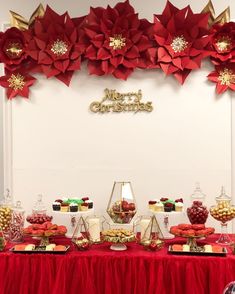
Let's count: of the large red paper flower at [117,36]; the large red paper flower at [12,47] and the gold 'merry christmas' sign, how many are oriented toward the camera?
3

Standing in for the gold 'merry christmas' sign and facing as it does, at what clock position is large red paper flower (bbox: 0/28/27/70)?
The large red paper flower is roughly at 3 o'clock from the gold 'merry christmas' sign.

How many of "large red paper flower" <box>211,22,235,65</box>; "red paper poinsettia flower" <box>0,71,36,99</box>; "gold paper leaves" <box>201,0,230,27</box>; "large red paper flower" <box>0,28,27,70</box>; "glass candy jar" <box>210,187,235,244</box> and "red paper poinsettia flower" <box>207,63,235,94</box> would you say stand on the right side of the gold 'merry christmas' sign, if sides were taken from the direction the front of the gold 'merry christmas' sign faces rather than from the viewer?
2

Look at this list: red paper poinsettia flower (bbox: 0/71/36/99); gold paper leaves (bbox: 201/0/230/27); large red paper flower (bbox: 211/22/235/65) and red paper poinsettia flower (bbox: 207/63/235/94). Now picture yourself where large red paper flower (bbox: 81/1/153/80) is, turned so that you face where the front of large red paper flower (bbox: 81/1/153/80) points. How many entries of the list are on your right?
1

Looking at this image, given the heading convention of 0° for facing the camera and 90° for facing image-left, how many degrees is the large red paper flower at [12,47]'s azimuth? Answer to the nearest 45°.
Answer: approximately 0°

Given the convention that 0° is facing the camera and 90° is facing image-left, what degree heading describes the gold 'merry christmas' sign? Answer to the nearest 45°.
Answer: approximately 0°
